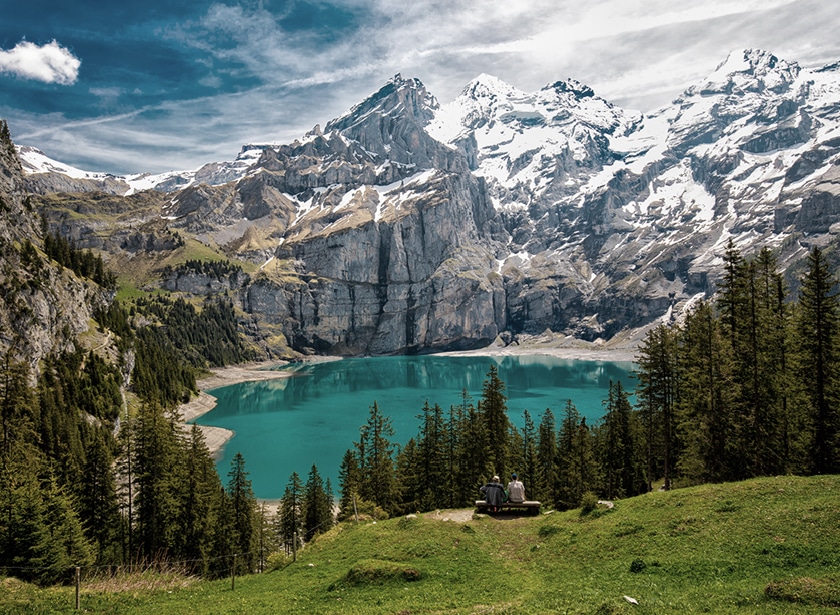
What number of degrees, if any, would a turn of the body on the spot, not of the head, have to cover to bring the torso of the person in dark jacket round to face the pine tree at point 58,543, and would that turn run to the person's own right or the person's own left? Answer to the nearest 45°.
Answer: approximately 90° to the person's own left

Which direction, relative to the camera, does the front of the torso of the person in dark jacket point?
away from the camera

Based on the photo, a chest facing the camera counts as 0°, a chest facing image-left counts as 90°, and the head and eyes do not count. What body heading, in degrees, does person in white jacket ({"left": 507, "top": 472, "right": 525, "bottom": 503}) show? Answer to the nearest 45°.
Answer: approximately 180°

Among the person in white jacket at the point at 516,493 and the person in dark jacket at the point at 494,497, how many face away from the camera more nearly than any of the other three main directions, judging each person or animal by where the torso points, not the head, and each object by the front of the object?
2

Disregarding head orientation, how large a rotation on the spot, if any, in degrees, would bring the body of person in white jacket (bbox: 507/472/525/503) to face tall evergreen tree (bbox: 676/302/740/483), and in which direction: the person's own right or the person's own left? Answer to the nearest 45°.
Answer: approximately 45° to the person's own right

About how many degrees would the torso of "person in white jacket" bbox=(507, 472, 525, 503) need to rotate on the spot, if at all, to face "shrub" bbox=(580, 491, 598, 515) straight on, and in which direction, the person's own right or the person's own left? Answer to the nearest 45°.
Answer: approximately 135° to the person's own right

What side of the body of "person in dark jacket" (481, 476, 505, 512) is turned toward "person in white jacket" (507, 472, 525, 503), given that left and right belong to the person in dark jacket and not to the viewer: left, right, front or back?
right

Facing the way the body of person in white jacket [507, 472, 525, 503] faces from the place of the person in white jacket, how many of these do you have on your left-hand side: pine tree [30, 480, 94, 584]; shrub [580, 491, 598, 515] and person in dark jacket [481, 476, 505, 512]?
2

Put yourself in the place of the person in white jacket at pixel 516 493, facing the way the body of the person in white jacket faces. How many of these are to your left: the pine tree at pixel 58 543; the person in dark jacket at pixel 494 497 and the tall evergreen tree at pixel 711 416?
2

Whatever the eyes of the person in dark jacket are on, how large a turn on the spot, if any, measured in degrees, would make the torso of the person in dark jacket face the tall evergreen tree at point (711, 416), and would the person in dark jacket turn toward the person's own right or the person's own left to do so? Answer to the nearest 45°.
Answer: approximately 45° to the person's own right
